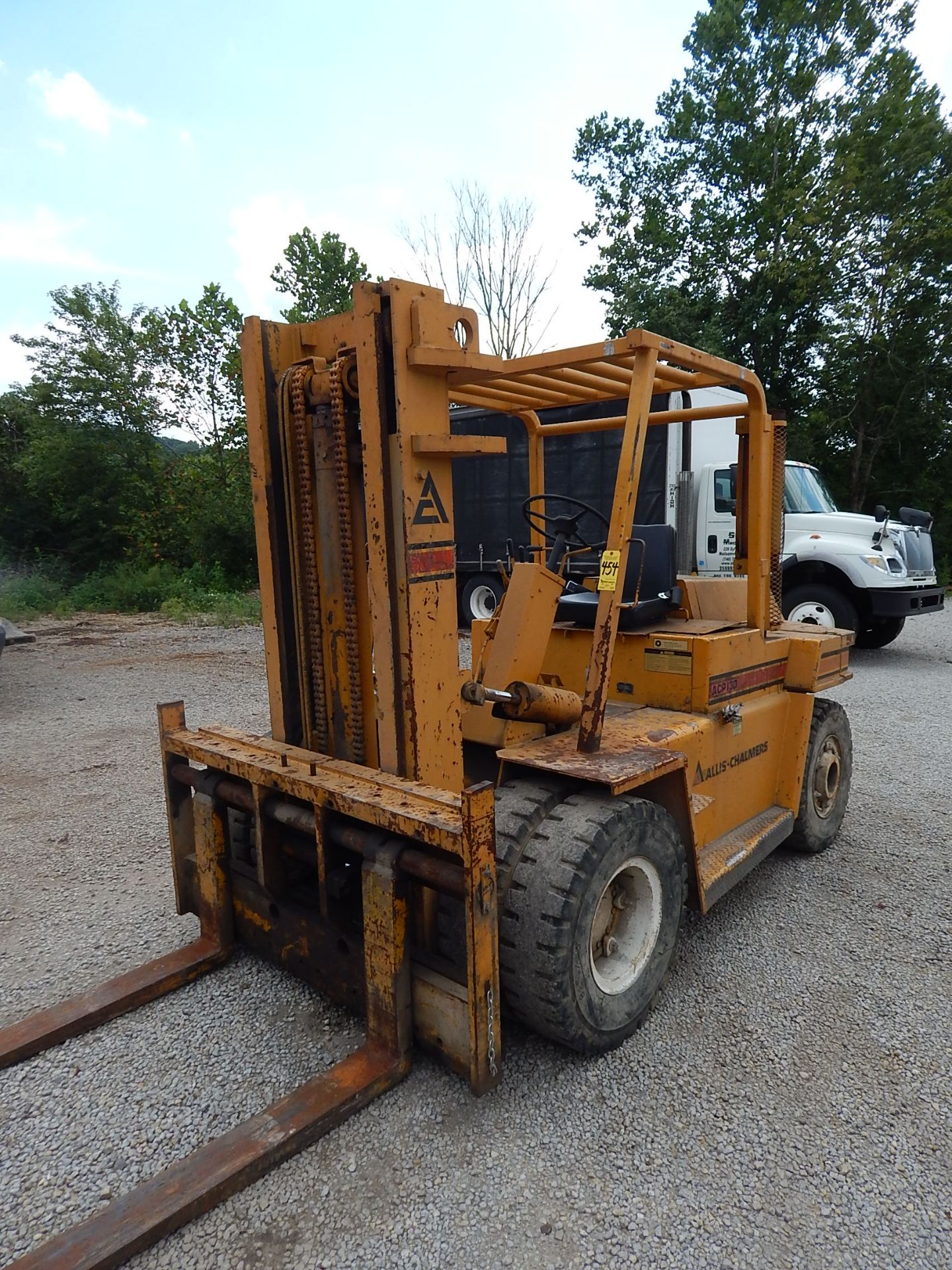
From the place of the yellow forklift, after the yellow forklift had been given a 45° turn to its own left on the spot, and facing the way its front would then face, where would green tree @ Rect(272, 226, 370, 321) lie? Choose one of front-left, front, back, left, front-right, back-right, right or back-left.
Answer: back

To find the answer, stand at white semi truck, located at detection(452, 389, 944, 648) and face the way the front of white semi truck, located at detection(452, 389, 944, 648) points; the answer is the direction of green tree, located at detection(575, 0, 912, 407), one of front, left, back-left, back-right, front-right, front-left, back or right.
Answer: back-left

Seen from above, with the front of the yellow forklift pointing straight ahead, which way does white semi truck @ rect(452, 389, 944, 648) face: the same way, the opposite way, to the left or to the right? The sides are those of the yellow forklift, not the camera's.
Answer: to the left

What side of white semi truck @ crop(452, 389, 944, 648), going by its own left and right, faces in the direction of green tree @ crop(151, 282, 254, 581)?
back

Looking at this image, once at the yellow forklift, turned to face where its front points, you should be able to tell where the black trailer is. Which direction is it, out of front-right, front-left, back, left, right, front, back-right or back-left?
back-right

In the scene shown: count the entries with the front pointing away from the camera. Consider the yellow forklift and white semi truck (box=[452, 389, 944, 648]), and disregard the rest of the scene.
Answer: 0

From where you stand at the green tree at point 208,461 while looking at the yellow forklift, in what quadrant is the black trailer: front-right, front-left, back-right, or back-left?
front-left

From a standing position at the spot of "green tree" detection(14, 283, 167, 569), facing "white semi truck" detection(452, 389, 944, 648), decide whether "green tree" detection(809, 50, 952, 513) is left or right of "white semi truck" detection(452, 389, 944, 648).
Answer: left

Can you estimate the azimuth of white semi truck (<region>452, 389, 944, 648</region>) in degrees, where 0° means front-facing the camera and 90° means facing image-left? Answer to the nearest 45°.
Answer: approximately 315°

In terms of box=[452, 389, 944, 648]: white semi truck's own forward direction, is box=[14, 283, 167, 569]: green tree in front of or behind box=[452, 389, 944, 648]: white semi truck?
behind

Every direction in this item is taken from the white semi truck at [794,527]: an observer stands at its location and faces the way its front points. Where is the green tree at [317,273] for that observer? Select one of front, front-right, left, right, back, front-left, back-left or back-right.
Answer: back

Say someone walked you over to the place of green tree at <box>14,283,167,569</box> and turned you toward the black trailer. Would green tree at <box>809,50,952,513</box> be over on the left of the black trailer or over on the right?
left

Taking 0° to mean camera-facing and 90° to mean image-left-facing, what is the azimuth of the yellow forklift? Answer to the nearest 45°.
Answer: approximately 45°

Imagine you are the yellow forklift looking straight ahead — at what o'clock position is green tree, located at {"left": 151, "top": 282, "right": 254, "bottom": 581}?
The green tree is roughly at 4 o'clock from the yellow forklift.

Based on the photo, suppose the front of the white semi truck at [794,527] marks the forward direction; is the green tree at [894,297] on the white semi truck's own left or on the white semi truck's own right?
on the white semi truck's own left
